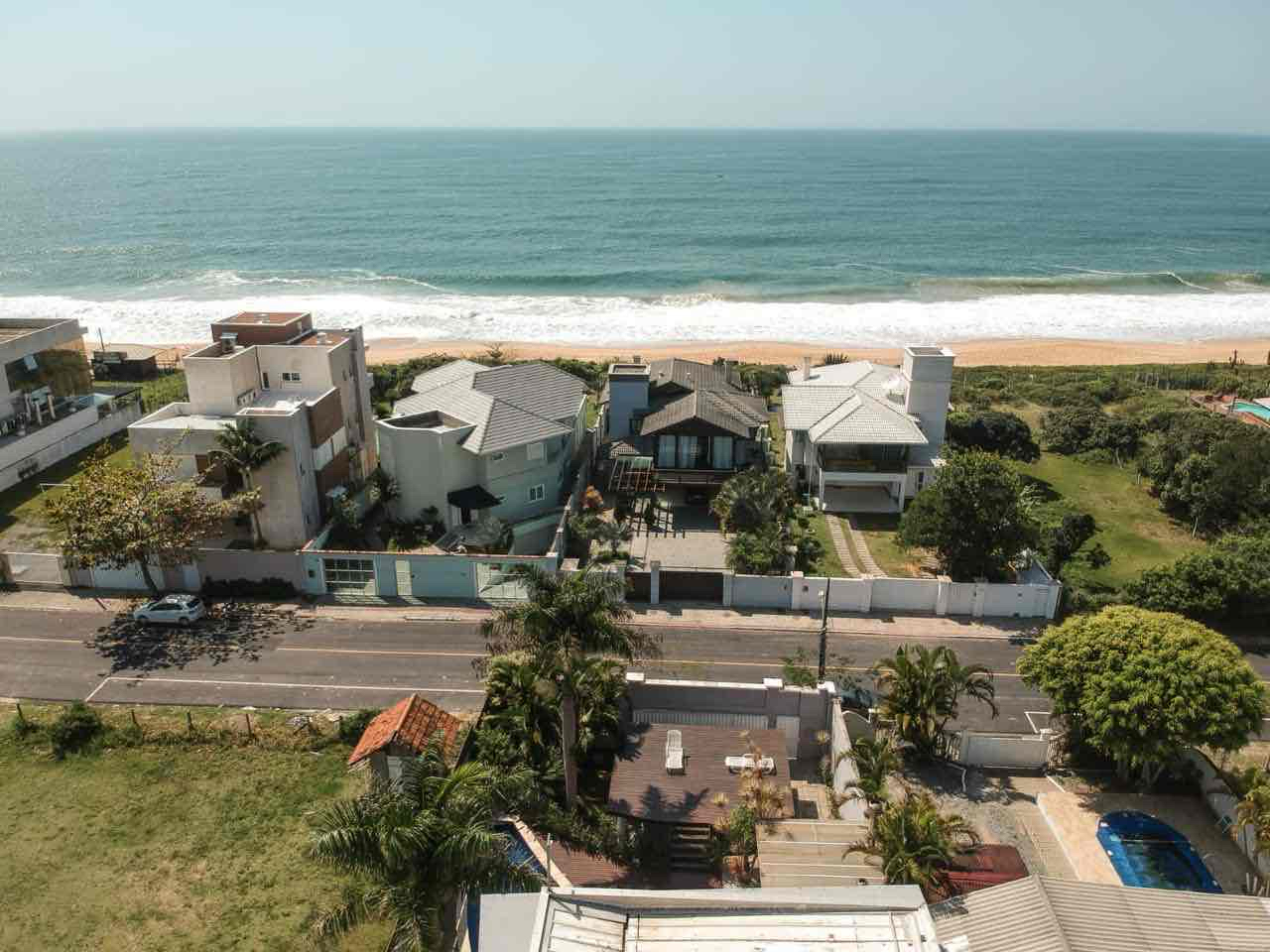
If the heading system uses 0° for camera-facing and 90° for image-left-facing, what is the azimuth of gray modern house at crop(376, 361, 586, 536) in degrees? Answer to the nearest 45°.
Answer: approximately 0°

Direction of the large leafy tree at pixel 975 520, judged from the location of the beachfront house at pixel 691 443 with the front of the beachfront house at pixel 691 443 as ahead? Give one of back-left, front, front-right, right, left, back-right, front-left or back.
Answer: front-left

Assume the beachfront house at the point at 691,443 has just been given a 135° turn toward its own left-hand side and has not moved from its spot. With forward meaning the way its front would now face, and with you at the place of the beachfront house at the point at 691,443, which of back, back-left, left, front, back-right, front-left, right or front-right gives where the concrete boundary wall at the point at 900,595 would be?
right

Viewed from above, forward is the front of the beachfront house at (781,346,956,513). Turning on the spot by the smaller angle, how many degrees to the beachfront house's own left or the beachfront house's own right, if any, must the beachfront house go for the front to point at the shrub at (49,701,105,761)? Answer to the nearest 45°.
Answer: approximately 45° to the beachfront house's own right

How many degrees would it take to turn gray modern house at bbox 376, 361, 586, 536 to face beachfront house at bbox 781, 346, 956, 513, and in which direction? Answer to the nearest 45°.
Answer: approximately 90° to its left

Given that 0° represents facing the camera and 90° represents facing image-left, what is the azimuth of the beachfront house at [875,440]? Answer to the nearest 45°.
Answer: approximately 0°

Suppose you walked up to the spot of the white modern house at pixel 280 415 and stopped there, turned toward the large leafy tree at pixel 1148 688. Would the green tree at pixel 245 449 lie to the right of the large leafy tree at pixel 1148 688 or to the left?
right

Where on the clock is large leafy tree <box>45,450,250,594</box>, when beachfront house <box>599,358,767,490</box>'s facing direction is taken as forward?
The large leafy tree is roughly at 2 o'clock from the beachfront house.

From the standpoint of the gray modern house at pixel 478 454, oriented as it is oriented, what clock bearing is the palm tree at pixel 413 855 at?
The palm tree is roughly at 12 o'clock from the gray modern house.

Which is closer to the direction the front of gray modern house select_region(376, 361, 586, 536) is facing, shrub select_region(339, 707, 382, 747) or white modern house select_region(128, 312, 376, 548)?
the shrub

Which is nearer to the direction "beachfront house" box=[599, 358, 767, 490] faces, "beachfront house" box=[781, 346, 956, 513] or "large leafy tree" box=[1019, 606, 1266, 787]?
the large leafy tree

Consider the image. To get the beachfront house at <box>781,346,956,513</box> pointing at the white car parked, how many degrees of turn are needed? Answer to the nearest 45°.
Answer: approximately 45° to its right
